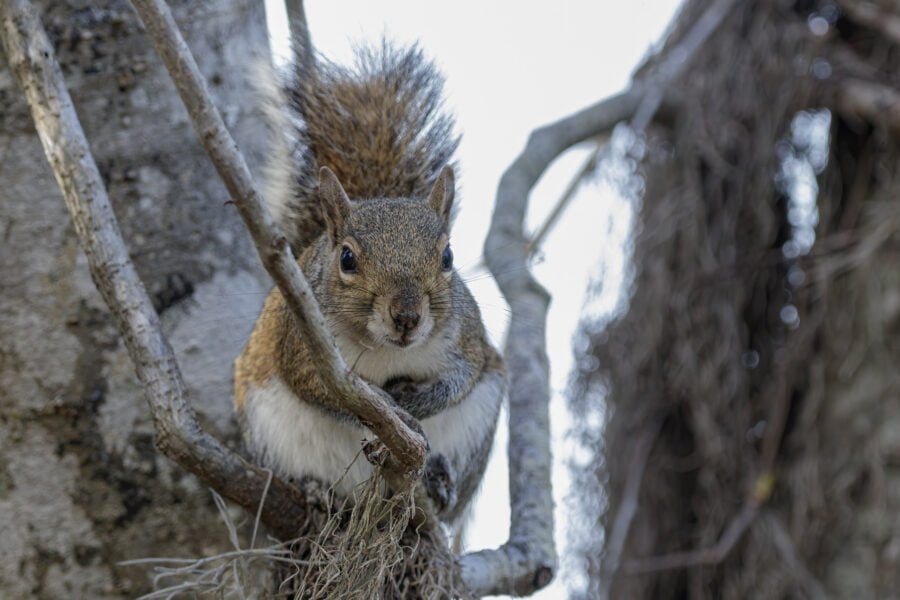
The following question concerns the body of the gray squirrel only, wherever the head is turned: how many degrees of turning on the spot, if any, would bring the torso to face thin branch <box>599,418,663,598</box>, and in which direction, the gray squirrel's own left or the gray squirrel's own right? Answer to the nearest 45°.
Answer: approximately 135° to the gray squirrel's own left

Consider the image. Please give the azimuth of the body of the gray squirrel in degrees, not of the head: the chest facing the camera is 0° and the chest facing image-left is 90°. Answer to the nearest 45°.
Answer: approximately 0°

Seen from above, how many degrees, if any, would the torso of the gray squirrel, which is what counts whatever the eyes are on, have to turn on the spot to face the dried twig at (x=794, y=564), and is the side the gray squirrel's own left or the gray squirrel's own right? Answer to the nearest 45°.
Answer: approximately 135° to the gray squirrel's own left

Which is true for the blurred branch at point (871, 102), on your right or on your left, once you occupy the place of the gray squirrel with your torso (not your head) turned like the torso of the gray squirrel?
on your left

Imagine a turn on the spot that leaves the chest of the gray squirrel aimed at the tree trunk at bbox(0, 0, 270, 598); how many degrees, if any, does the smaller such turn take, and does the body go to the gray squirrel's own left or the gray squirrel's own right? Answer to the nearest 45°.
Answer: approximately 90° to the gray squirrel's own right
